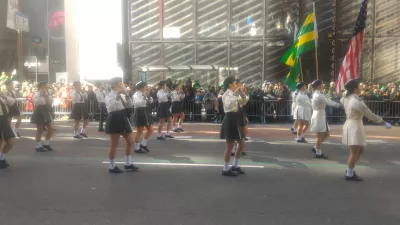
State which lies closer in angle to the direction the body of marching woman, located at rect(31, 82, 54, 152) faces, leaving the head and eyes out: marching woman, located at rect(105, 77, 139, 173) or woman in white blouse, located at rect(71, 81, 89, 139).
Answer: the marching woman
